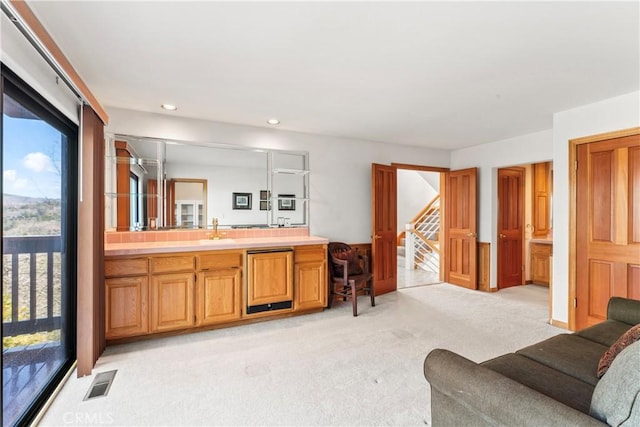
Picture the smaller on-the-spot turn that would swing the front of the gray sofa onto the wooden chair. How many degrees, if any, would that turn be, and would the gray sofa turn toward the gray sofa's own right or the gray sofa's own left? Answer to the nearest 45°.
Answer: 0° — it already faces it

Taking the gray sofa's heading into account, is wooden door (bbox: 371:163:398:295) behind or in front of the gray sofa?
in front

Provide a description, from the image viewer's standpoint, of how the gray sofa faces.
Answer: facing away from the viewer and to the left of the viewer

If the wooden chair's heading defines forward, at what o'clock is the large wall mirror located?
The large wall mirror is roughly at 4 o'clock from the wooden chair.

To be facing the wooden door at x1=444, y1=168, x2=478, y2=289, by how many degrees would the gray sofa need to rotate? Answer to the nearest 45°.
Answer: approximately 45° to its right

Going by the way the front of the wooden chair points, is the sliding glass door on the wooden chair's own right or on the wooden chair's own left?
on the wooden chair's own right

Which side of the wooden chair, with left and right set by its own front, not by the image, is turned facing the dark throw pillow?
front

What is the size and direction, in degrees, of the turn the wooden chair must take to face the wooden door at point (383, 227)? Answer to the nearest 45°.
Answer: approximately 90° to its left

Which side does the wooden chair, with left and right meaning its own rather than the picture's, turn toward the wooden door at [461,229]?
left

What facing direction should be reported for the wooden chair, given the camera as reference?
facing the viewer and to the right of the viewer
